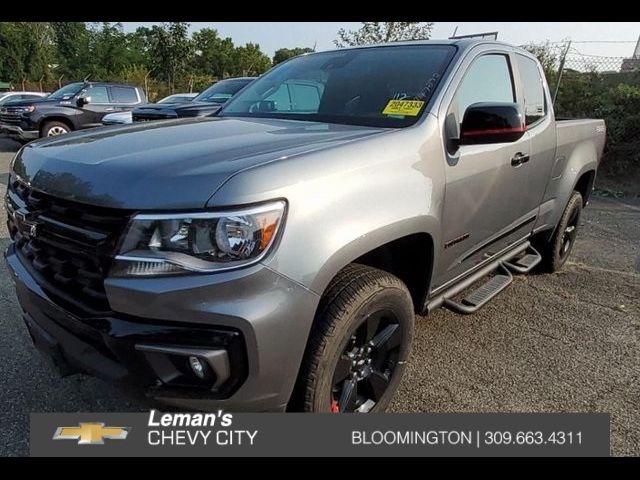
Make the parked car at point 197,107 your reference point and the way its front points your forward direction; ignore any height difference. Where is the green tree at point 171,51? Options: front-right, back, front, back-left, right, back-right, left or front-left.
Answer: back-right

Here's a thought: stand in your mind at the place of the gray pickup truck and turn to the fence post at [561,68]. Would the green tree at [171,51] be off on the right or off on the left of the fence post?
left

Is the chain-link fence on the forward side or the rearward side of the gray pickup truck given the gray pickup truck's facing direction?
on the rearward side

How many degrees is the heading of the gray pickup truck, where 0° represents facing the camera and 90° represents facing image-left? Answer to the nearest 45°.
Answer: approximately 45°

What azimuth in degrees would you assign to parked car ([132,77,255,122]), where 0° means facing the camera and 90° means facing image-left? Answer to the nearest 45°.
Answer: approximately 45°

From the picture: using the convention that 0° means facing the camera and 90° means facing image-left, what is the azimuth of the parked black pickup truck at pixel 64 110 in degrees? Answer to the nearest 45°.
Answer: approximately 45°

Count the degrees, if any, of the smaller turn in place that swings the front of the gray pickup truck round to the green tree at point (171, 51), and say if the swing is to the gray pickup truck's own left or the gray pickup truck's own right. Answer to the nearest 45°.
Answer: approximately 135° to the gray pickup truck's own right

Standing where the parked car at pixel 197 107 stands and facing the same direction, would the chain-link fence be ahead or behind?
behind
